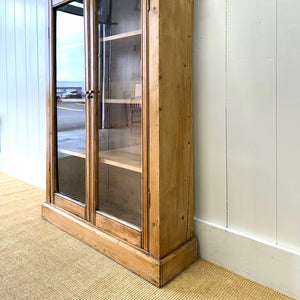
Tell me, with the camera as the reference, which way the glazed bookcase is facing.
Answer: facing the viewer and to the left of the viewer
